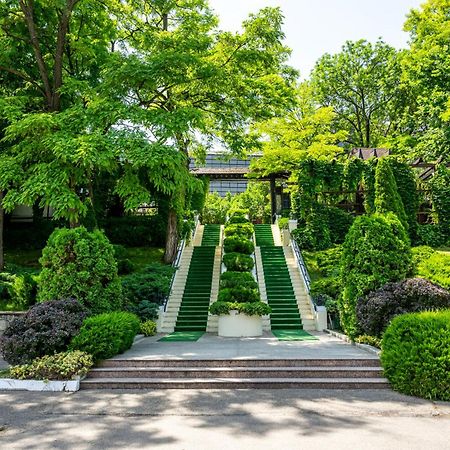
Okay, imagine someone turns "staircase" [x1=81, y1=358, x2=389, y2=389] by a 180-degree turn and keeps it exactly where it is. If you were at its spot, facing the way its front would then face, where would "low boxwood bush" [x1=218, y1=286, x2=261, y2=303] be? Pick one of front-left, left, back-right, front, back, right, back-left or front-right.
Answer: front

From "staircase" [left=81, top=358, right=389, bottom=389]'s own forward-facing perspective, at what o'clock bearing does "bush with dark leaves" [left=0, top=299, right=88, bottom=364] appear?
The bush with dark leaves is roughly at 3 o'clock from the staircase.

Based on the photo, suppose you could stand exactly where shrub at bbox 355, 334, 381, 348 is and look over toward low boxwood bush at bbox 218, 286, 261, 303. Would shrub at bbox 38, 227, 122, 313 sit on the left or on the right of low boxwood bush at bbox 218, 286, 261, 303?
left

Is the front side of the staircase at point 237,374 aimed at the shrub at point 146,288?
no

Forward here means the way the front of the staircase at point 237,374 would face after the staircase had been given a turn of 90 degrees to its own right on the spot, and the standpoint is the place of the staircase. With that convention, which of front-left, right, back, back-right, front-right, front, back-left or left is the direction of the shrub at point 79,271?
front-right

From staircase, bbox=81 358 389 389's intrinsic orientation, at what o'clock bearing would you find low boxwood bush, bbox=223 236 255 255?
The low boxwood bush is roughly at 6 o'clock from the staircase.

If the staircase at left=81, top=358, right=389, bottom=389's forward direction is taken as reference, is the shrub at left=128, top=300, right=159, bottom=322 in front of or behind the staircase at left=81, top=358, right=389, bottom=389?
behind

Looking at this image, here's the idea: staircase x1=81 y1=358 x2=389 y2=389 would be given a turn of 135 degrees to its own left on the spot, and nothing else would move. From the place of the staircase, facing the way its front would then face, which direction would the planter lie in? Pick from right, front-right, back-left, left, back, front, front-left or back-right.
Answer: front-left

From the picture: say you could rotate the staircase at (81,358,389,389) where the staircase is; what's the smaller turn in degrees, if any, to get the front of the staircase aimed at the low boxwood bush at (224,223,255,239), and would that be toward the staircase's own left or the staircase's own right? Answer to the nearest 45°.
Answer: approximately 180°

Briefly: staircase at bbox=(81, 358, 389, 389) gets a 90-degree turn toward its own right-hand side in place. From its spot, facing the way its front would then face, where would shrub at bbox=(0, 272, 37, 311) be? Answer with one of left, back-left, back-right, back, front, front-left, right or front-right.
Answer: front-right

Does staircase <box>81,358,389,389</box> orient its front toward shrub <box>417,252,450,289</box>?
no

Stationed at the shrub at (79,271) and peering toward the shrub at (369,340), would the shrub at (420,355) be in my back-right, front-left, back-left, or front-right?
front-right

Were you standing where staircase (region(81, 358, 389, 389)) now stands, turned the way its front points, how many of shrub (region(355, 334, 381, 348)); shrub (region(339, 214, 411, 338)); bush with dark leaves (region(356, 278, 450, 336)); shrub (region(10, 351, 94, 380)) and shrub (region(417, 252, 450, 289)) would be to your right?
1

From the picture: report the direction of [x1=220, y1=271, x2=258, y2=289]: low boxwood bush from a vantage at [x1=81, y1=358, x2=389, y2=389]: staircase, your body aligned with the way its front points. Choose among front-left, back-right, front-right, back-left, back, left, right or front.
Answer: back

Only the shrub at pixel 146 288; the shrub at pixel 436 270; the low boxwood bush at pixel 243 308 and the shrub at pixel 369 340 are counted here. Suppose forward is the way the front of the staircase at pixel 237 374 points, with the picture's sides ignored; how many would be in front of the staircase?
0

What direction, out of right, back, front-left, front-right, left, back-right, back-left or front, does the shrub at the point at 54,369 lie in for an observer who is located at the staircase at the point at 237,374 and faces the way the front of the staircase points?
right

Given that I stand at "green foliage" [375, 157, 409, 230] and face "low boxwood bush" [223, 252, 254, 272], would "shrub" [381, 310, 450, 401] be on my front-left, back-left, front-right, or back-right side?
front-left

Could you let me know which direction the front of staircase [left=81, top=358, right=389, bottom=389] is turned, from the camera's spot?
facing the viewer
